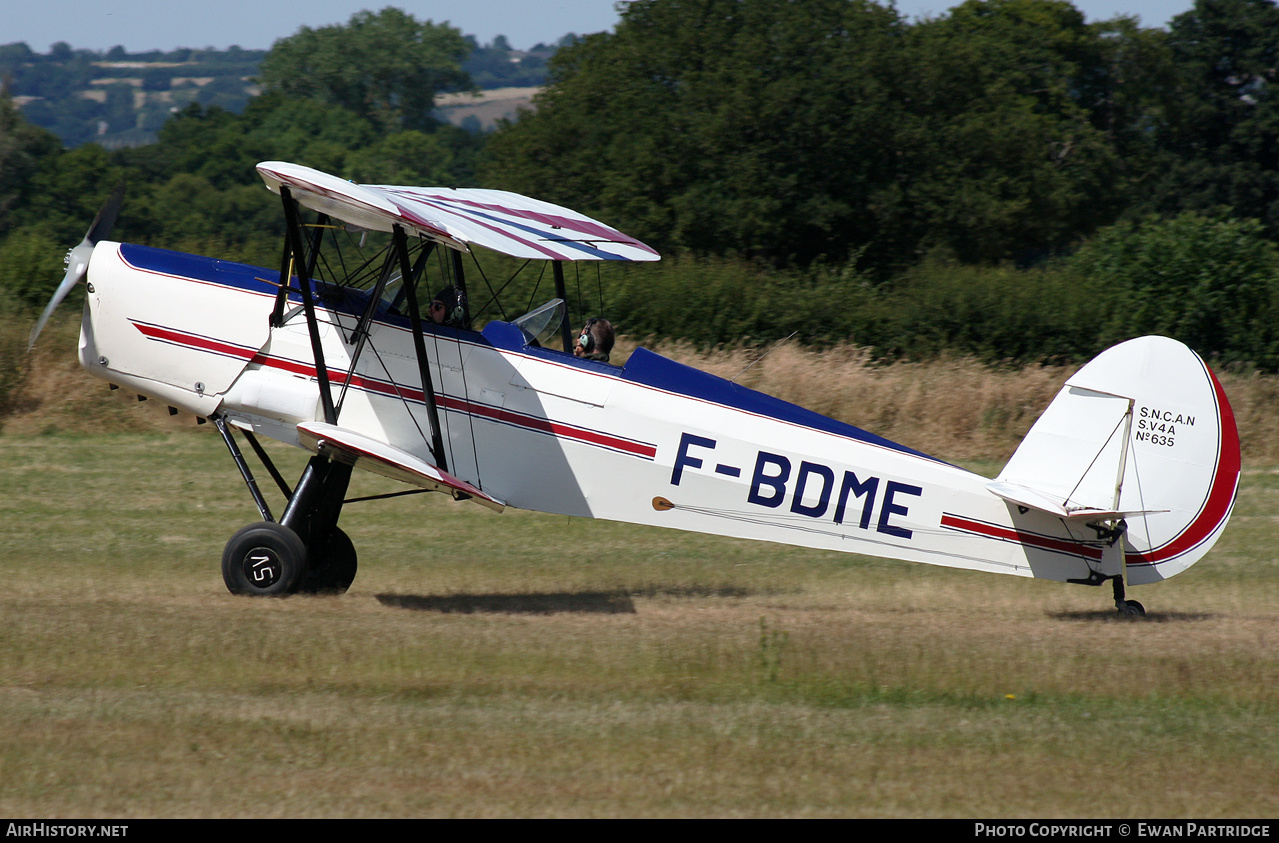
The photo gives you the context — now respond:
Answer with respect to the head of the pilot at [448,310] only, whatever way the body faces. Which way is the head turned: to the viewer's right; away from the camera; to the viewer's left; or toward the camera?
to the viewer's left

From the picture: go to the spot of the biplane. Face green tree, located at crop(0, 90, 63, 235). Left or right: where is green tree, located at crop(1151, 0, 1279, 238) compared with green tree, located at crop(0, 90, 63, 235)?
right

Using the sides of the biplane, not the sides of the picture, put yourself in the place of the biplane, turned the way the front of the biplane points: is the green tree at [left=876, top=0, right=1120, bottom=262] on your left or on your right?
on your right

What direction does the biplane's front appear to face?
to the viewer's left

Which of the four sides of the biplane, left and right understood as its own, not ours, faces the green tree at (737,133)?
right

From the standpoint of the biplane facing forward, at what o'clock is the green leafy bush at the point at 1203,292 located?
The green leafy bush is roughly at 4 o'clock from the biplane.
